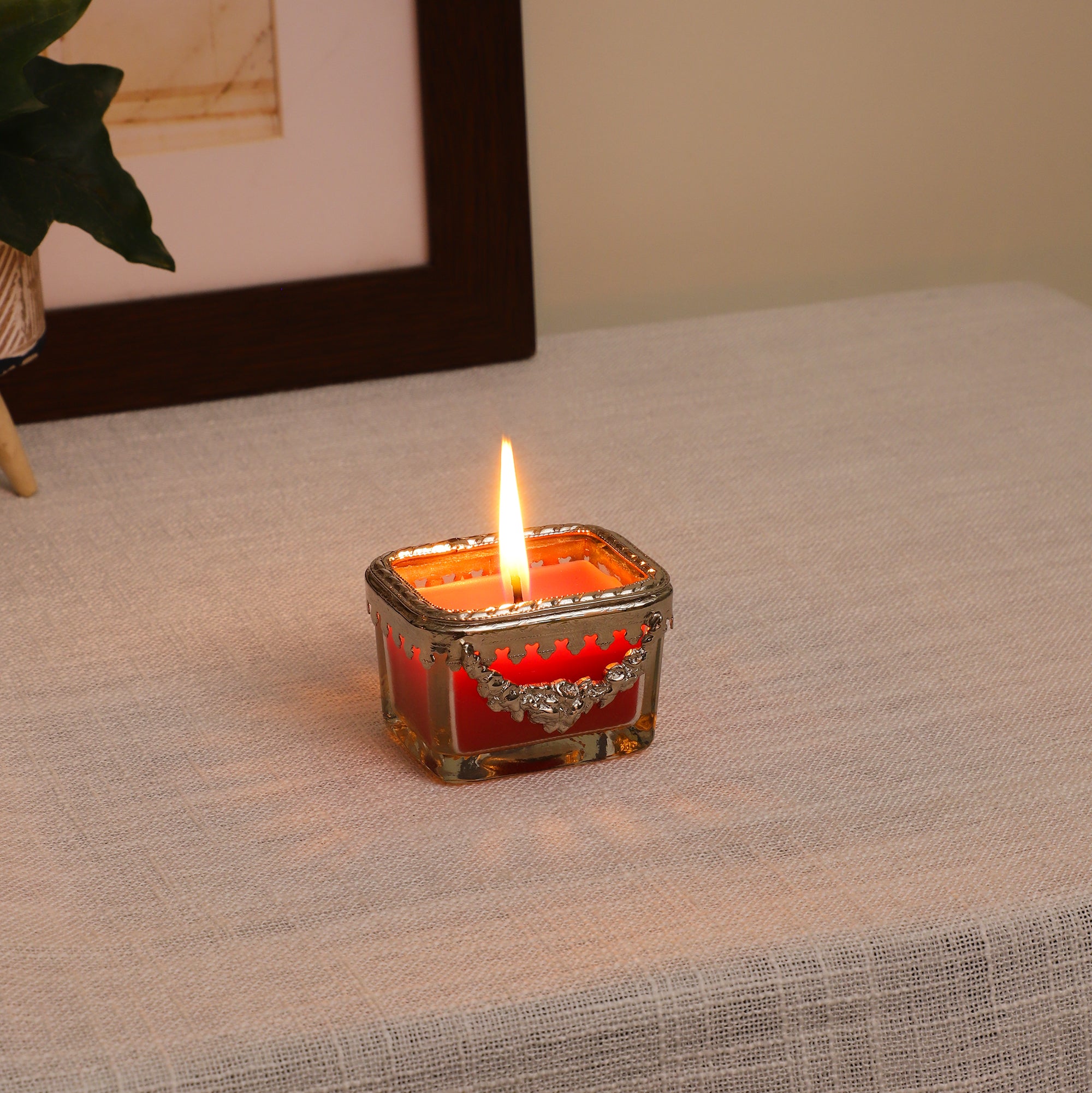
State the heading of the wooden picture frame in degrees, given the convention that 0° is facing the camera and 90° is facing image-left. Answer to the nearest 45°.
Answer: approximately 0°
